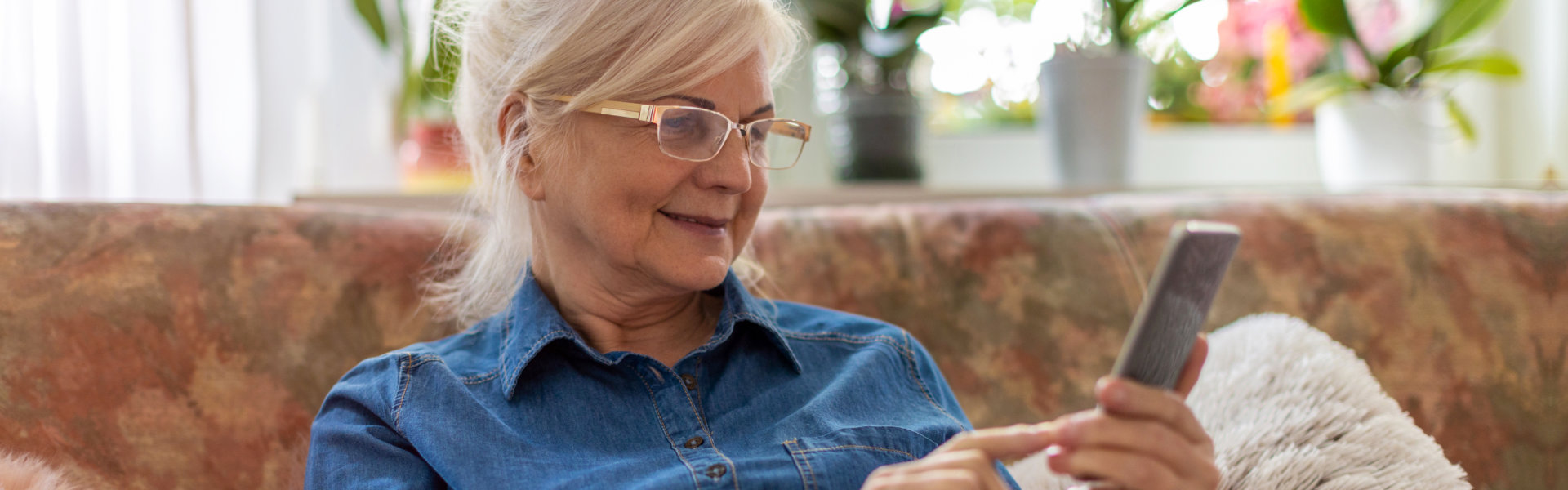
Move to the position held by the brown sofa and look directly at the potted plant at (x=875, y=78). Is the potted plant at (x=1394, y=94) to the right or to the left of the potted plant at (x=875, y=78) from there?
right

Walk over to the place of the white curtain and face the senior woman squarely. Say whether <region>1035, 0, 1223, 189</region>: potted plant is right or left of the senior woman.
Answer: left

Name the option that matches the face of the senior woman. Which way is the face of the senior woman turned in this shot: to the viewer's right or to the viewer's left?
to the viewer's right

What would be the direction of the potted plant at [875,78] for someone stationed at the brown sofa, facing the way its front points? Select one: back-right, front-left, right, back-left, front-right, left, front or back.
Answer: back

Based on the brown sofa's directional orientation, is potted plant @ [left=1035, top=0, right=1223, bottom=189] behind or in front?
behind

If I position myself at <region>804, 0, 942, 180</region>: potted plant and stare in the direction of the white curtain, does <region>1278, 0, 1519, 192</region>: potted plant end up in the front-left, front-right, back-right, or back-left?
back-left

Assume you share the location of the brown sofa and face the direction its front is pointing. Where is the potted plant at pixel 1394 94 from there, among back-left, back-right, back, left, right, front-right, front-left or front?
back-left

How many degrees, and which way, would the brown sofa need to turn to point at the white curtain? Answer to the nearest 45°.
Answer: approximately 90° to its right

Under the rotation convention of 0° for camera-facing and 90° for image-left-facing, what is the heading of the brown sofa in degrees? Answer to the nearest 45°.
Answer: approximately 0°
